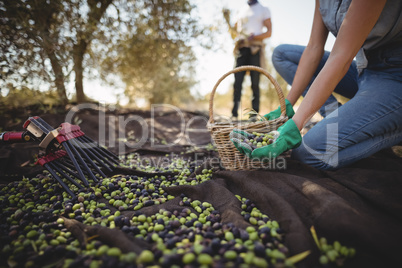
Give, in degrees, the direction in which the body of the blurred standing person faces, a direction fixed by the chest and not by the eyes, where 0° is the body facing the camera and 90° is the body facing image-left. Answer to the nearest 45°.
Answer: approximately 0°

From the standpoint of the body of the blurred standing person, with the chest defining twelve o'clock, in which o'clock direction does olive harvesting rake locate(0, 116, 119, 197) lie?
The olive harvesting rake is roughly at 1 o'clock from the blurred standing person.

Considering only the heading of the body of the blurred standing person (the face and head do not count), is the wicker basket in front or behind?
in front
